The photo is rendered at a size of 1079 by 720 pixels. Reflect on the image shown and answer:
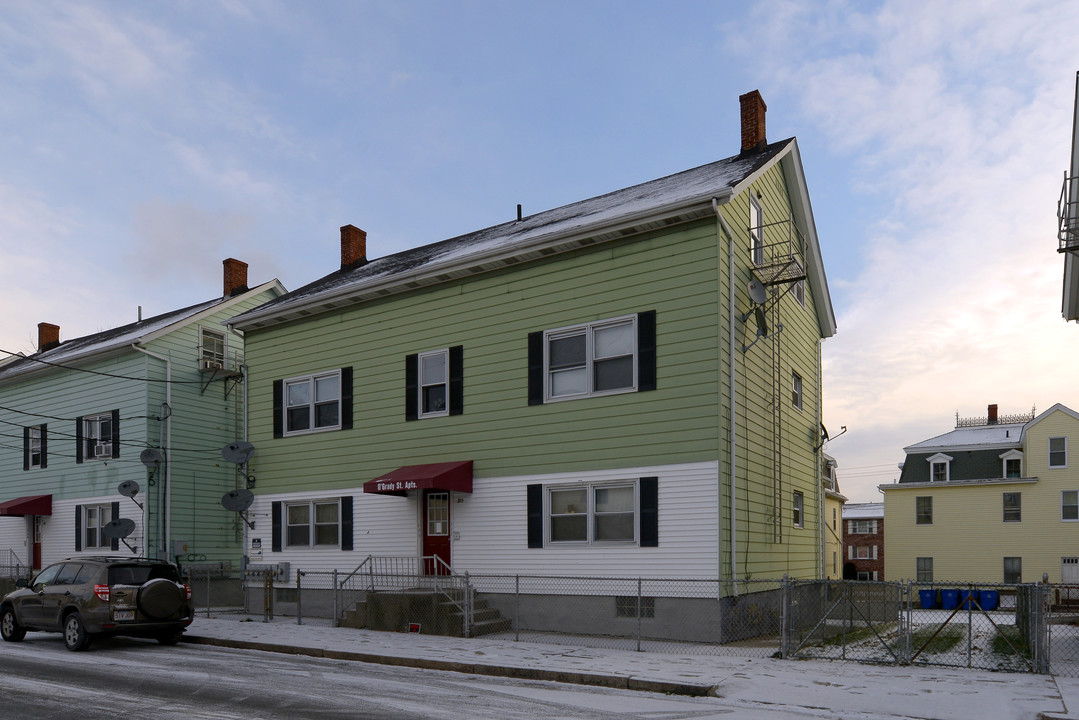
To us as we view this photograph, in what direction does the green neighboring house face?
facing the viewer and to the left of the viewer
